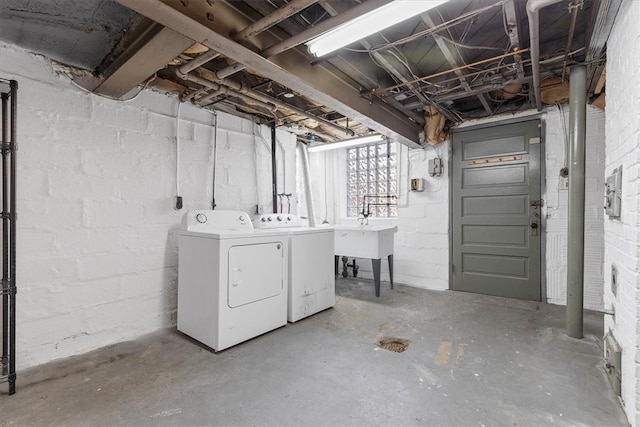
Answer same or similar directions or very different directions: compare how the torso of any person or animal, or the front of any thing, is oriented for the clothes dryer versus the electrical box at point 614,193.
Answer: very different directions

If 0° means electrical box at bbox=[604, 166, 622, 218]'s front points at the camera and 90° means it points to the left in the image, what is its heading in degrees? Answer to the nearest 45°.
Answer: approximately 45°

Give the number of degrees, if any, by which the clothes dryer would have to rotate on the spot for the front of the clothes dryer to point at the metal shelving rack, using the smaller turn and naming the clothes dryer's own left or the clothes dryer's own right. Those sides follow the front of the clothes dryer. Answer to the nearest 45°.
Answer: approximately 135° to the clothes dryer's own right

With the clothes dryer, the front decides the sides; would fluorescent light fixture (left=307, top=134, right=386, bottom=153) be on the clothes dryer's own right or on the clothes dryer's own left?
on the clothes dryer's own left

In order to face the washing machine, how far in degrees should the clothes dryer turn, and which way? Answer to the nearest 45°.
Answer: approximately 90° to its left

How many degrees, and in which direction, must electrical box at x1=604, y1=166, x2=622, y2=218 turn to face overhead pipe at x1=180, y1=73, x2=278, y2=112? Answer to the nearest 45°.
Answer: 0° — it already faces it

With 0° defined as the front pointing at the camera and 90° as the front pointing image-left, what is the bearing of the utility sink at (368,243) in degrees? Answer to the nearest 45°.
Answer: approximately 45°
